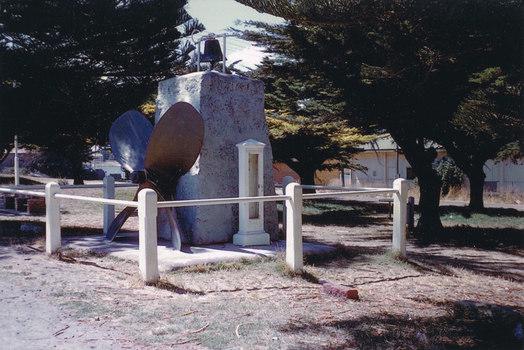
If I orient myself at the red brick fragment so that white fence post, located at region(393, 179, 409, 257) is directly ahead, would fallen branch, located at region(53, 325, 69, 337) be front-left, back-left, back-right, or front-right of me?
back-left

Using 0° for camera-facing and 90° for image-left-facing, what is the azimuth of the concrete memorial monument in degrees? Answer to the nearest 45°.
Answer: approximately 45°

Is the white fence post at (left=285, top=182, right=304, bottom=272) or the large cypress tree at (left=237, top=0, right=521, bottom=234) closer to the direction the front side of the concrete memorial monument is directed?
the white fence post

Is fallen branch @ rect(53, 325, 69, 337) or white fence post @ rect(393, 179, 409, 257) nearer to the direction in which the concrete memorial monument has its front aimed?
the fallen branch

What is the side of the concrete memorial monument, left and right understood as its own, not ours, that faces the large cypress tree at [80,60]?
right

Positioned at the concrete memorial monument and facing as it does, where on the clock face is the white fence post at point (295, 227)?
The white fence post is roughly at 10 o'clock from the concrete memorial monument.

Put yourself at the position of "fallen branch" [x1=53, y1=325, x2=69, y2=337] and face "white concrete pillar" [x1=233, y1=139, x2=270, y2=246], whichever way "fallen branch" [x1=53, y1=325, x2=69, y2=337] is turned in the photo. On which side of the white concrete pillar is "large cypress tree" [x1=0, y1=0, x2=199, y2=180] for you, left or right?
left

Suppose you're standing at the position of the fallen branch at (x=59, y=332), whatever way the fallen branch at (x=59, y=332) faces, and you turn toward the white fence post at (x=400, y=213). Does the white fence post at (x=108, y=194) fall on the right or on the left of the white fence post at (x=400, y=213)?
left
